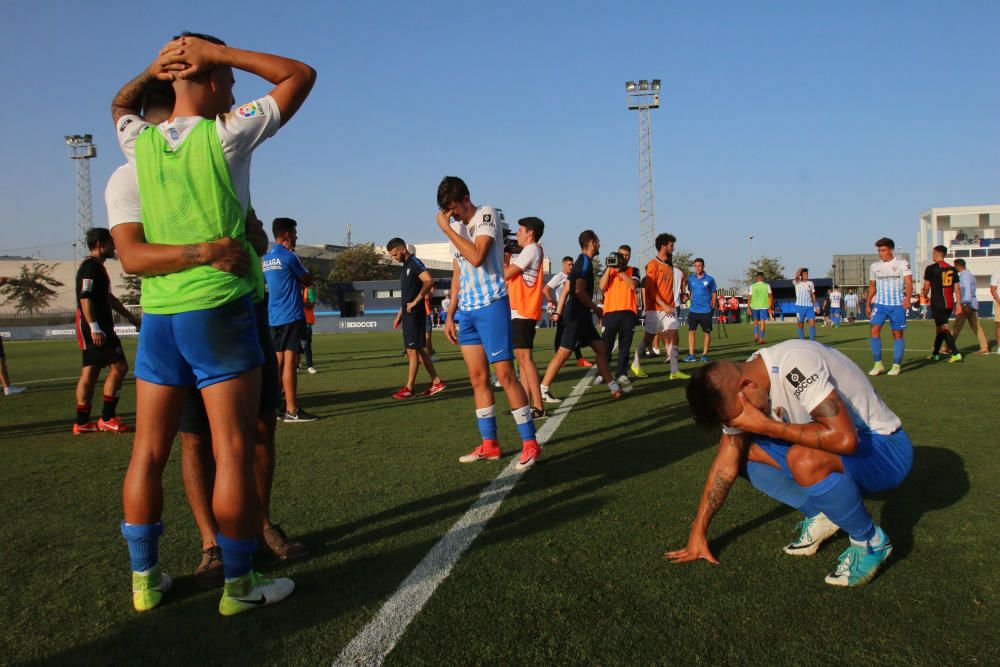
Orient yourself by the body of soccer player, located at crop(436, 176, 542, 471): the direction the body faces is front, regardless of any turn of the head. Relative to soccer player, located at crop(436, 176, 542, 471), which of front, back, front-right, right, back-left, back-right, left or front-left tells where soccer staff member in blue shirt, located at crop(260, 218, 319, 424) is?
right

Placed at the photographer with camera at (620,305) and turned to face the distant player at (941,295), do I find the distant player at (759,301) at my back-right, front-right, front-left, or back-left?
front-left

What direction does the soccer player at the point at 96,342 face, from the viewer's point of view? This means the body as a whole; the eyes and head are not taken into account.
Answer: to the viewer's right

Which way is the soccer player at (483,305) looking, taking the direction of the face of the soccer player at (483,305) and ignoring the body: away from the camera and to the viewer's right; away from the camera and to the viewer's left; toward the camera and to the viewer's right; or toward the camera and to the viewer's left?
toward the camera and to the viewer's left

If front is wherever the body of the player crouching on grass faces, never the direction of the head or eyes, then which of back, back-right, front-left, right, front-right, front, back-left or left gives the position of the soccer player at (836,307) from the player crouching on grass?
back-right

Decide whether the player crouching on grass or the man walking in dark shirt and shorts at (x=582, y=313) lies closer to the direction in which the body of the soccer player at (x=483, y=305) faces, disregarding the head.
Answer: the player crouching on grass

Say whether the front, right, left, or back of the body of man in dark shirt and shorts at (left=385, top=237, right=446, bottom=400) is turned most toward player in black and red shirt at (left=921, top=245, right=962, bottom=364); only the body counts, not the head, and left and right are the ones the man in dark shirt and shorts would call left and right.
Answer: back

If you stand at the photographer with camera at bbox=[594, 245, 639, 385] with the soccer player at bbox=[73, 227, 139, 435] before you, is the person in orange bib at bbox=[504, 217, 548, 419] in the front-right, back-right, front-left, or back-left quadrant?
front-left

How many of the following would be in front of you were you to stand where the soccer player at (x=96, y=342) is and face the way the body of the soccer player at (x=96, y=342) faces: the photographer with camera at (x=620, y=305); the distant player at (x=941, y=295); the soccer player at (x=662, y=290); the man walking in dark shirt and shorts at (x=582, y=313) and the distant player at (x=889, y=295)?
5

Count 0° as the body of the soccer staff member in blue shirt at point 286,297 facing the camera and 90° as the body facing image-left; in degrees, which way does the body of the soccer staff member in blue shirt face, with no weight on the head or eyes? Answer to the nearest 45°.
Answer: approximately 225°

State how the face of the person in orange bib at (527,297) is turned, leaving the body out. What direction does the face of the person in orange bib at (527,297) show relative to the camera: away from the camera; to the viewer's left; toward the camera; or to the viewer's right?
to the viewer's left

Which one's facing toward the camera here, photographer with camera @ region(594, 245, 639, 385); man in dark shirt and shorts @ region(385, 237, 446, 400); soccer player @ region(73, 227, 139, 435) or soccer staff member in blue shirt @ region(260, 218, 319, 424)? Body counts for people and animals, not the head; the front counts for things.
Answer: the photographer with camera
